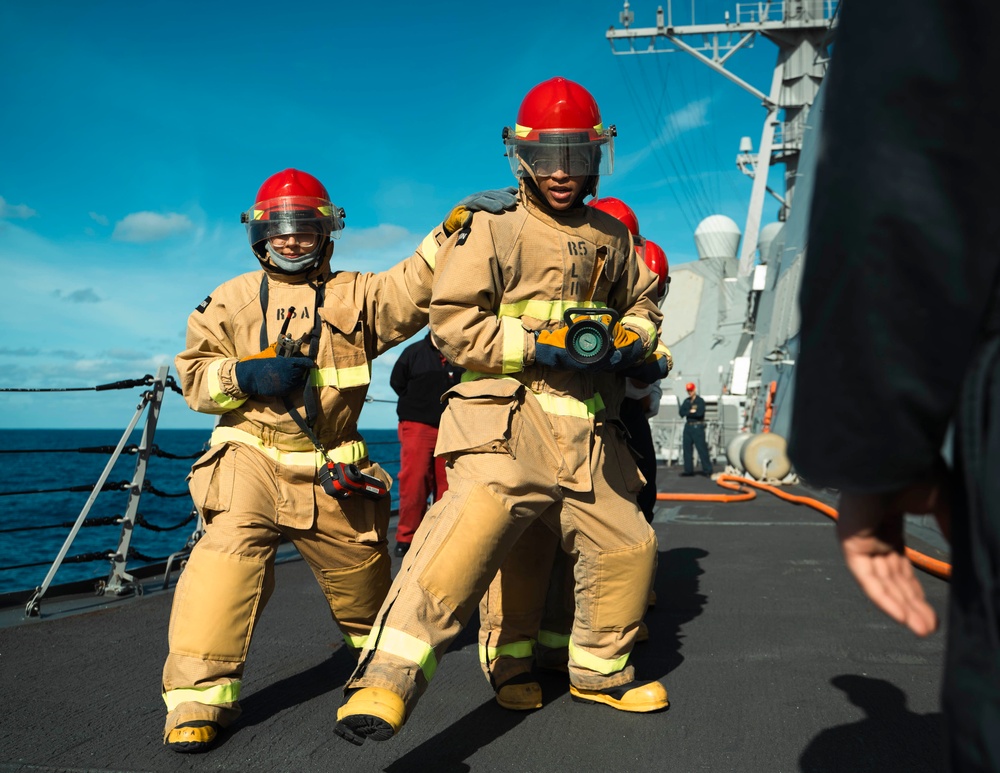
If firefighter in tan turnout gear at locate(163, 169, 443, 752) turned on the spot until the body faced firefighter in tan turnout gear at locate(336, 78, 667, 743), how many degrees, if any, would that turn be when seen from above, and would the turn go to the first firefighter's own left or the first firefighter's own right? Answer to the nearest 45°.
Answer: approximately 45° to the first firefighter's own left

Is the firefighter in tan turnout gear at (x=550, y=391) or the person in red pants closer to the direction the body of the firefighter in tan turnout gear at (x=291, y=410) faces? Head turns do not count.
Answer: the firefighter in tan turnout gear

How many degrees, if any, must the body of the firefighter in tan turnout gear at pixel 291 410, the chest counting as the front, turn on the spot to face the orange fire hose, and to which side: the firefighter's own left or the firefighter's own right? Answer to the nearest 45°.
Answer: approximately 135° to the firefighter's own left

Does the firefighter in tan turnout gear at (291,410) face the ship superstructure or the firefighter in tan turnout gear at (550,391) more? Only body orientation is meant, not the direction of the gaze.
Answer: the firefighter in tan turnout gear

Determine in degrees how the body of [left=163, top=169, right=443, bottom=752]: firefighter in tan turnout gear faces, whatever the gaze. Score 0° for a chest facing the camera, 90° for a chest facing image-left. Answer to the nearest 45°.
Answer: approximately 0°

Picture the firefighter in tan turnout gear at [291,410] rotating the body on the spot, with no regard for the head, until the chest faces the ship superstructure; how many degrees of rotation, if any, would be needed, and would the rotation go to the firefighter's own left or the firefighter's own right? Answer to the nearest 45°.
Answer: approximately 135° to the firefighter's own left

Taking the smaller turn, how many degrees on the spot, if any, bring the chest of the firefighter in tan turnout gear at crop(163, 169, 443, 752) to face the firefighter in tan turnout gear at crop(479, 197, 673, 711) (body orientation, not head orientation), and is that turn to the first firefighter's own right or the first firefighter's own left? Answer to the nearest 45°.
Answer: approximately 90° to the first firefighter's own left
